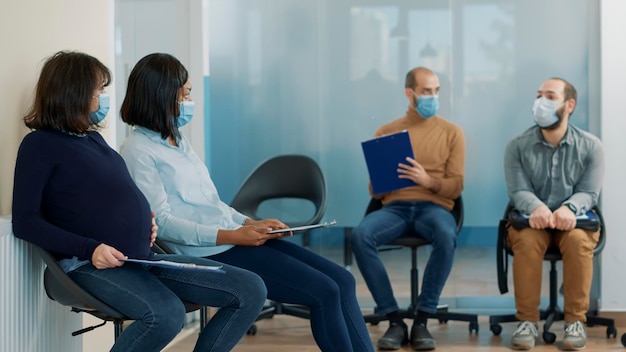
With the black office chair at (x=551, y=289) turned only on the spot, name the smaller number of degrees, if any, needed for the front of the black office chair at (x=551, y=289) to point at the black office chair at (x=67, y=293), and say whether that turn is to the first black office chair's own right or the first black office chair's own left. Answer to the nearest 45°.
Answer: approximately 45° to the first black office chair's own right

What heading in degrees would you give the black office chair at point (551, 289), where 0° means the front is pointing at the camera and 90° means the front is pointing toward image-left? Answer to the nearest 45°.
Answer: approximately 0°

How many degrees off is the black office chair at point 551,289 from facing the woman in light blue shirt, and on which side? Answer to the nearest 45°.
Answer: approximately 45° to its right

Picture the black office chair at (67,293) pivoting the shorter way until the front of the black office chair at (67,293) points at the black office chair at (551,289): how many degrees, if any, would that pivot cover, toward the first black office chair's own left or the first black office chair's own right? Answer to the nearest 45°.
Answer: approximately 90° to the first black office chair's own left

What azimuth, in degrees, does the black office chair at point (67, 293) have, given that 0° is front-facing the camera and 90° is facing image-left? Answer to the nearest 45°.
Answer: approximately 315°

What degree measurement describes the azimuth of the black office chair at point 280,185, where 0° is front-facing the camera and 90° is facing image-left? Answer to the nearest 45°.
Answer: approximately 45°

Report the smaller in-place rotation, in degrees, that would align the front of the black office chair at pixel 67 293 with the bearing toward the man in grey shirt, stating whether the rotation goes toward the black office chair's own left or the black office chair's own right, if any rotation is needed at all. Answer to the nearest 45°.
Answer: approximately 90° to the black office chair's own left
